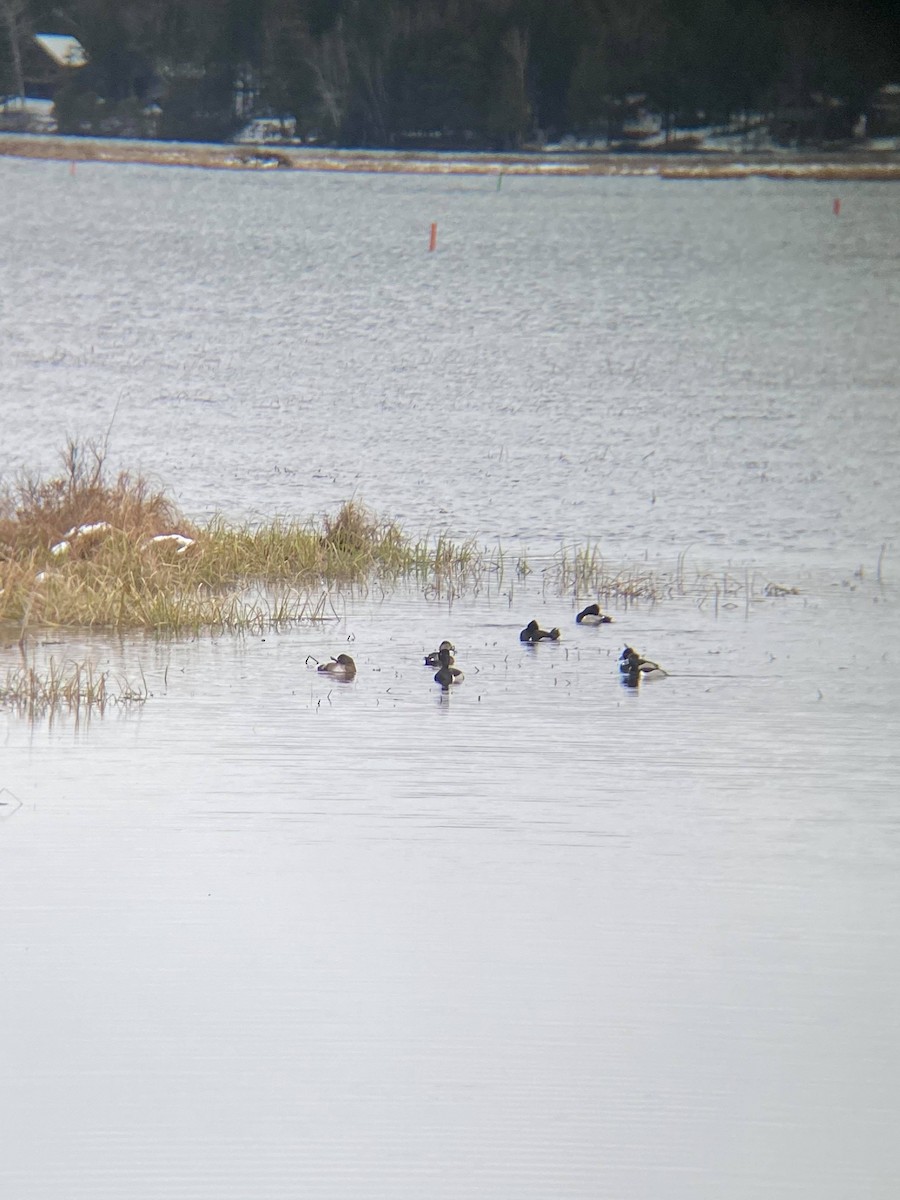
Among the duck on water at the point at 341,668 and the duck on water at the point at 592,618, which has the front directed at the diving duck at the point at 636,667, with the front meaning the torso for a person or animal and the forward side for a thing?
the duck on water at the point at 341,668

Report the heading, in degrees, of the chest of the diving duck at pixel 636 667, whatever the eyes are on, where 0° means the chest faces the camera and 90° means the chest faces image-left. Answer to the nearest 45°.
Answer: approximately 90°

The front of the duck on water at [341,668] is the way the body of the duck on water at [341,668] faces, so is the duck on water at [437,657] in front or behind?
in front

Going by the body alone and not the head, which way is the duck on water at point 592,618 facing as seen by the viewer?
to the viewer's left

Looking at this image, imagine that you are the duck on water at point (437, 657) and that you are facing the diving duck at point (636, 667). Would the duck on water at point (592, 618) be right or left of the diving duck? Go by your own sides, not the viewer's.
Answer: left

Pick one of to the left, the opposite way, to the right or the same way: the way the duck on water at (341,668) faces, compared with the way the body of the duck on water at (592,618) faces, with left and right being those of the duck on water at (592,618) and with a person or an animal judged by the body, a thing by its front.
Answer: the opposite way

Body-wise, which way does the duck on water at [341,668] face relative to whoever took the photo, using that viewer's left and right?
facing to the right of the viewer

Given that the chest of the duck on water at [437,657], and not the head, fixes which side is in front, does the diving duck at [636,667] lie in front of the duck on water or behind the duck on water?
in front

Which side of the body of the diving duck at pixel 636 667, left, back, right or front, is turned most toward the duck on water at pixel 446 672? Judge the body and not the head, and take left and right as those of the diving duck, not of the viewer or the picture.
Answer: front

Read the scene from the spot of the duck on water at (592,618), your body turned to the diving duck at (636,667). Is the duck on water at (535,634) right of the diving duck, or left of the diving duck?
right
